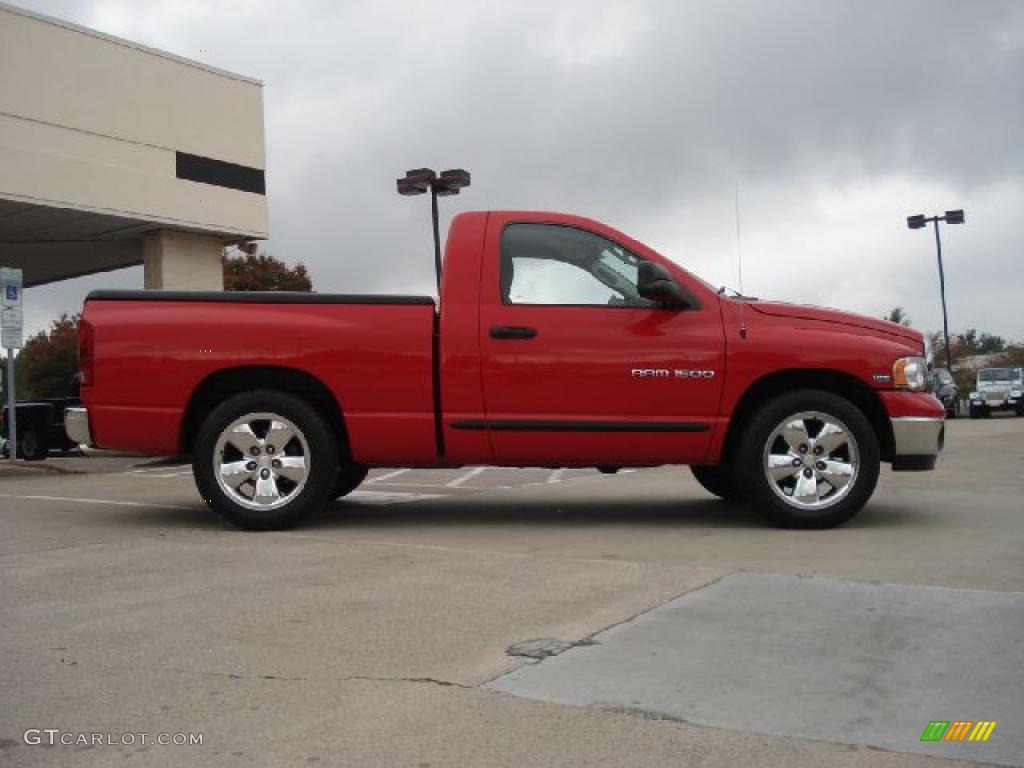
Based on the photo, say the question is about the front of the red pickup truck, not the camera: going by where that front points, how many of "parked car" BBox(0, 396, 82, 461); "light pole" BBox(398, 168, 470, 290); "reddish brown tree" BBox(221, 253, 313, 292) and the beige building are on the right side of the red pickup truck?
0

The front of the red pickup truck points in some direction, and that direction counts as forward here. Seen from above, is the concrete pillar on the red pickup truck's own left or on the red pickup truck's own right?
on the red pickup truck's own left

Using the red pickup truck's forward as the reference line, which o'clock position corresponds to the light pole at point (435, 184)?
The light pole is roughly at 9 o'clock from the red pickup truck.

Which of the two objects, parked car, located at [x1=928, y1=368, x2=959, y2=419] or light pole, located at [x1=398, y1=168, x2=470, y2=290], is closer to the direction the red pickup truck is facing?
the parked car

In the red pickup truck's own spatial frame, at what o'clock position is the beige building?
The beige building is roughly at 8 o'clock from the red pickup truck.

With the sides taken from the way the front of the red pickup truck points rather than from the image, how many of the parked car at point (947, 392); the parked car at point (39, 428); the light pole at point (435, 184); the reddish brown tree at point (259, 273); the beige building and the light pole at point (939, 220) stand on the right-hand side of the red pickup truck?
0

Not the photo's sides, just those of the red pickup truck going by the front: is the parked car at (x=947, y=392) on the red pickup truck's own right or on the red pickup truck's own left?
on the red pickup truck's own left

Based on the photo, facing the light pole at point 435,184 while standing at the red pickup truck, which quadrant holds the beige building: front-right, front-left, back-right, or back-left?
front-left

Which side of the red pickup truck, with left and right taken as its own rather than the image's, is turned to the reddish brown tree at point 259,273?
left

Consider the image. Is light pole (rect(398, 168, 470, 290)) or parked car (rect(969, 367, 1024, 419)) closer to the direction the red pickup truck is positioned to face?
the parked car

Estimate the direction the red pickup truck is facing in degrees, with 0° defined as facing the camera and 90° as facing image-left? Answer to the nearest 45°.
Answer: approximately 270°

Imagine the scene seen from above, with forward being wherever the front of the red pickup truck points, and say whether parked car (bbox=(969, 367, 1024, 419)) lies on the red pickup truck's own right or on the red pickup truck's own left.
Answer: on the red pickup truck's own left

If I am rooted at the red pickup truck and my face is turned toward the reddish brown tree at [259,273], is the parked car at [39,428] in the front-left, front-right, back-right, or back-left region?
front-left
